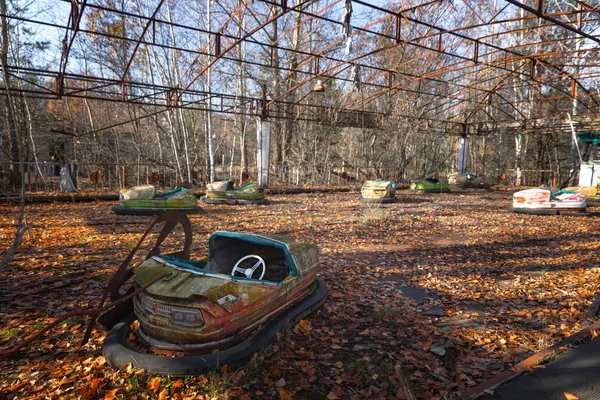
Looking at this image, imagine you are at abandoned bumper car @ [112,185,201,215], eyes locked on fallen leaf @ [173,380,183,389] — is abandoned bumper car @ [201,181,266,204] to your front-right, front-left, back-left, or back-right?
back-left

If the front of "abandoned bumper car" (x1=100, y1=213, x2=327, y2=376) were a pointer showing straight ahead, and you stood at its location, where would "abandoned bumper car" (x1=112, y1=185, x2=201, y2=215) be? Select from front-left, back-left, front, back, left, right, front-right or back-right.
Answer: back-right

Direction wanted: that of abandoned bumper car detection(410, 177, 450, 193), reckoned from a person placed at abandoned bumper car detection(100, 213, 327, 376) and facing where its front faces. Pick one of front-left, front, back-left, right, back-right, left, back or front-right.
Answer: back

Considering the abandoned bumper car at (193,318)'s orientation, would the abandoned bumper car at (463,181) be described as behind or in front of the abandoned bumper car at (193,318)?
behind

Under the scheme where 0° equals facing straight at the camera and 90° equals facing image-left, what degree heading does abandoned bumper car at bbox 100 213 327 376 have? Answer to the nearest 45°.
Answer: approximately 45°
